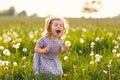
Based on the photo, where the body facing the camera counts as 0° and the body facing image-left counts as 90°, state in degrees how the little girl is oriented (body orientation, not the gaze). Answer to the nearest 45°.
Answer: approximately 315°
